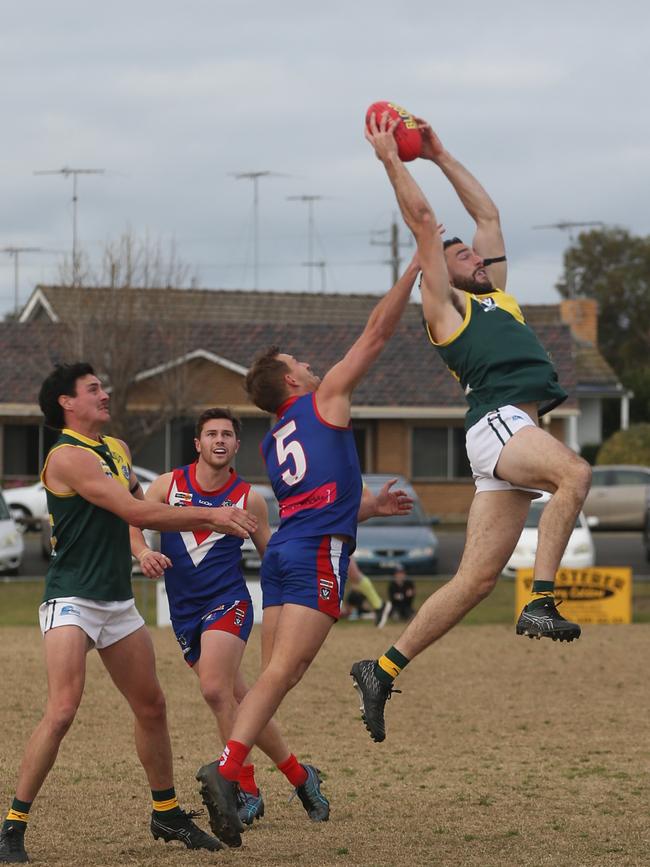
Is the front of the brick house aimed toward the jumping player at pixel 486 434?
yes

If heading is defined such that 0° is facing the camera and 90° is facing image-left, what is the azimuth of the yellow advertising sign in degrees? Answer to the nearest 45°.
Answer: approximately 0°

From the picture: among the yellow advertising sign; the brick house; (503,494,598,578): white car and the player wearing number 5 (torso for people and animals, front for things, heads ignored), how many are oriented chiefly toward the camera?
3

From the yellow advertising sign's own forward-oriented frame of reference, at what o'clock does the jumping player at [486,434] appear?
The jumping player is roughly at 12 o'clock from the yellow advertising sign.

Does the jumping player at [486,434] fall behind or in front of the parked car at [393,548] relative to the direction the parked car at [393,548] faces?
in front

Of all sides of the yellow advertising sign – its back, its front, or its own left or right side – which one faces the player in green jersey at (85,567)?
front

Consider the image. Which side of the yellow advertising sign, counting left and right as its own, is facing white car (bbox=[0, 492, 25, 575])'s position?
right

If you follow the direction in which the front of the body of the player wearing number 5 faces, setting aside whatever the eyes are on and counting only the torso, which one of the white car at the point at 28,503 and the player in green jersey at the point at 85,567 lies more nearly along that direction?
the white car

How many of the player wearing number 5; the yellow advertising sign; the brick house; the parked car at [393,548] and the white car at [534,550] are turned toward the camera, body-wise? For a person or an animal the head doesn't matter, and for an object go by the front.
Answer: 4

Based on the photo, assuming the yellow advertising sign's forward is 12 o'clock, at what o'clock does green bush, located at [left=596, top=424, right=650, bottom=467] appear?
The green bush is roughly at 6 o'clock from the yellow advertising sign.

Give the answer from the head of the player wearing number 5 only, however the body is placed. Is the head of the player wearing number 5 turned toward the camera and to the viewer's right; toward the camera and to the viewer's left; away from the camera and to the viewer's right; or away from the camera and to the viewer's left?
away from the camera and to the viewer's right

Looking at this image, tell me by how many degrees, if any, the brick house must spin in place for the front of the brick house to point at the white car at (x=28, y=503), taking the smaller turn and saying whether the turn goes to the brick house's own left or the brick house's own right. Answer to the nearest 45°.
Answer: approximately 45° to the brick house's own right

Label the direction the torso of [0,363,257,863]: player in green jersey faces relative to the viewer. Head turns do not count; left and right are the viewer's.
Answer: facing the viewer and to the right of the viewer

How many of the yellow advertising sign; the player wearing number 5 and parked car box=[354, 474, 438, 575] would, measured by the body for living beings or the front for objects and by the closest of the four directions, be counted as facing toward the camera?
2
